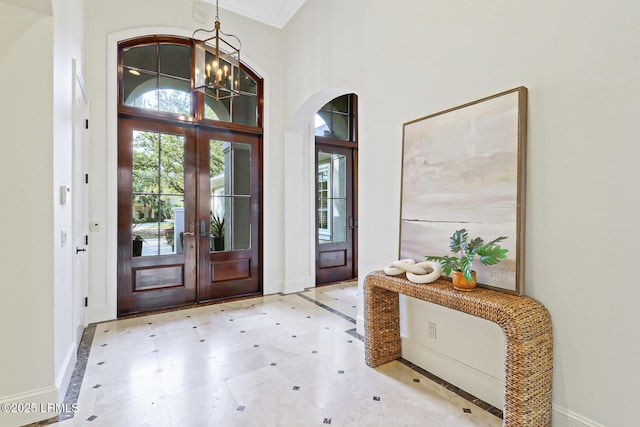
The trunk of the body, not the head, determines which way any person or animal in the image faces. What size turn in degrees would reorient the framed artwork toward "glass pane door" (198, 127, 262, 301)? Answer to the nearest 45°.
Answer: approximately 45° to its right

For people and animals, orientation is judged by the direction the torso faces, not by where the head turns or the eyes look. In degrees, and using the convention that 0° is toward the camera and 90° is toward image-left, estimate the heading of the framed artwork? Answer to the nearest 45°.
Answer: approximately 45°

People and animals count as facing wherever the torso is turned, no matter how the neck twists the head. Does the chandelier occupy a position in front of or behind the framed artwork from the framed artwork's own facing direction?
in front

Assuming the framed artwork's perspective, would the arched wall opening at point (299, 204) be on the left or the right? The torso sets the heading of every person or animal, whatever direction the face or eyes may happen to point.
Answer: on its right

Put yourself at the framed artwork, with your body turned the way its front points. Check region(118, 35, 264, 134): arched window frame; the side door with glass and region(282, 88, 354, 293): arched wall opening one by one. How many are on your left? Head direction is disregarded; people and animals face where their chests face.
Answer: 0

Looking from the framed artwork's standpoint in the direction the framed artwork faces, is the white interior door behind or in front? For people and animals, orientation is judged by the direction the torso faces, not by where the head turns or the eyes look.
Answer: in front

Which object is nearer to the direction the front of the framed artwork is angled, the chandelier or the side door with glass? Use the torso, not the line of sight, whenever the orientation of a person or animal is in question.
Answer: the chandelier

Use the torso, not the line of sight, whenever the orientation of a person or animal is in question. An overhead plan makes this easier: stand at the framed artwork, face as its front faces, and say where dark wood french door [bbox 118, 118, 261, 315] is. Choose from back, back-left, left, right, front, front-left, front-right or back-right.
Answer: front-right

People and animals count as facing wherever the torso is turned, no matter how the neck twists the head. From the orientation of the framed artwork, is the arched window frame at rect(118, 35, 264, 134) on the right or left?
on its right

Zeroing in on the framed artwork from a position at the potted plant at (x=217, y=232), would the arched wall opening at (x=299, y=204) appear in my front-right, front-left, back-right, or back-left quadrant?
front-left

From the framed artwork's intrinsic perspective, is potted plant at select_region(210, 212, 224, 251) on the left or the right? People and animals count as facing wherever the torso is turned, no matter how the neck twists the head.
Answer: on its right

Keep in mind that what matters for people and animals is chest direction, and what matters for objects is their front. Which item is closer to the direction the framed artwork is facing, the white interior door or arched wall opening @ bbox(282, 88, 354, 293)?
the white interior door

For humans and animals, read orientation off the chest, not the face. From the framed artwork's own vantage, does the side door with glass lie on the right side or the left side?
on its right
